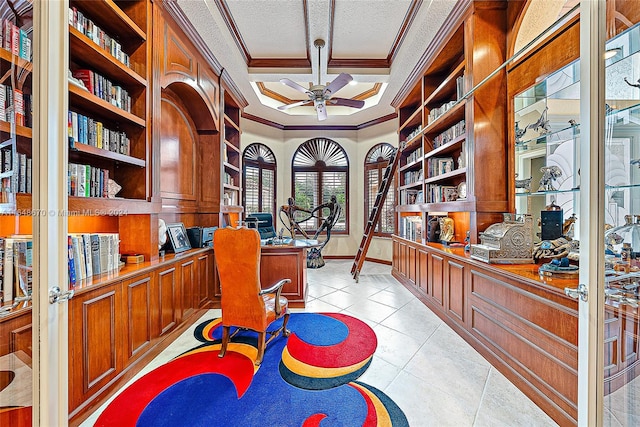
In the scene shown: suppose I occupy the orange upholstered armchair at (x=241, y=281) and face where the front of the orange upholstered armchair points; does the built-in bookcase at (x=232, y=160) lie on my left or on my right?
on my left

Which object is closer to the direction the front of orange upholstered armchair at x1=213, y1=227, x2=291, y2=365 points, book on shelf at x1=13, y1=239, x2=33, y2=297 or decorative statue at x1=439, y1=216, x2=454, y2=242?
the decorative statue

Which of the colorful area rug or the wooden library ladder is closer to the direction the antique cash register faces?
the colorful area rug

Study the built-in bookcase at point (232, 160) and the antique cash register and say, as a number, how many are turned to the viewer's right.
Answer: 1

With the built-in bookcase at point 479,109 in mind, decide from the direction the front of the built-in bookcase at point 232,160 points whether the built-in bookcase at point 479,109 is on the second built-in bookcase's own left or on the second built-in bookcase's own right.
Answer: on the second built-in bookcase's own right

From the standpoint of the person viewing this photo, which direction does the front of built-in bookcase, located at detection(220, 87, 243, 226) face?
facing to the right of the viewer

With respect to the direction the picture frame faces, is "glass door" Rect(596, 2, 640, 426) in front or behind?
in front

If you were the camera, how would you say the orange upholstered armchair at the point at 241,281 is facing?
facing away from the viewer and to the right of the viewer

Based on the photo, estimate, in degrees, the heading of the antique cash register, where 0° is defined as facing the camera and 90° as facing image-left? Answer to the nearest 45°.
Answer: approximately 45°
